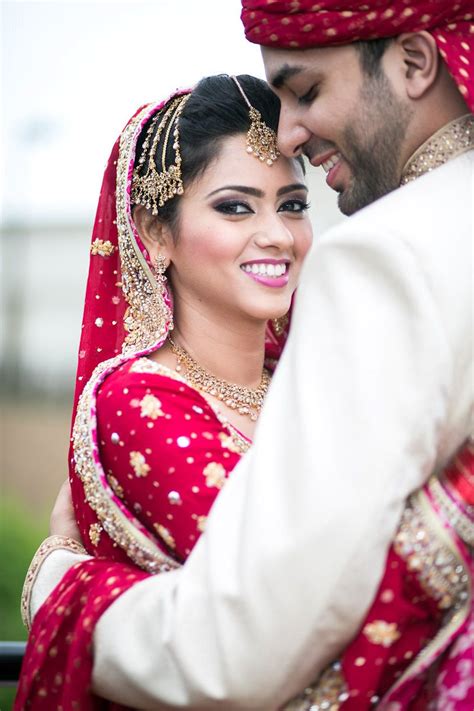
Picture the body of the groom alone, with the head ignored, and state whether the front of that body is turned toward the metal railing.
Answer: yes

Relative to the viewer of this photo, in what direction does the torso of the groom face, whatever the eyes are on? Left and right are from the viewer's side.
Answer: facing away from the viewer and to the left of the viewer

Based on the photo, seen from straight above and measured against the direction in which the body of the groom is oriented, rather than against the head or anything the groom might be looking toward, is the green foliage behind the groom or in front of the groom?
in front

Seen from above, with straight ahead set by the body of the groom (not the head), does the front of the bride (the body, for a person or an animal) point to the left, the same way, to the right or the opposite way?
the opposite way

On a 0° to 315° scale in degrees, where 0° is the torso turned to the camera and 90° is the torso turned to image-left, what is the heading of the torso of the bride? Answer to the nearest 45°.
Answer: approximately 315°

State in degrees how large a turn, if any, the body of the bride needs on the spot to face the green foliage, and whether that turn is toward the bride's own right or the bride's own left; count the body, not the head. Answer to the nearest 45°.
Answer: approximately 135° to the bride's own left
